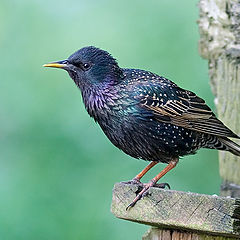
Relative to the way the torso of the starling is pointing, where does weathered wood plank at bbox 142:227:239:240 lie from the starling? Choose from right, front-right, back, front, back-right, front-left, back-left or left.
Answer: back

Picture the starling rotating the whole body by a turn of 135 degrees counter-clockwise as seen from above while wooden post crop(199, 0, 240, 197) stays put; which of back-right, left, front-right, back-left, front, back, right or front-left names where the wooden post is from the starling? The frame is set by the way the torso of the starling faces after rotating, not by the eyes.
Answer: left

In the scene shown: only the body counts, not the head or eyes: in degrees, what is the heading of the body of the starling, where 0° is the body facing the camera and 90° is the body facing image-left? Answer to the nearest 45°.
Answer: approximately 90°
